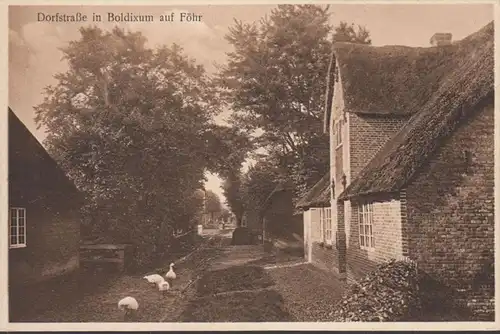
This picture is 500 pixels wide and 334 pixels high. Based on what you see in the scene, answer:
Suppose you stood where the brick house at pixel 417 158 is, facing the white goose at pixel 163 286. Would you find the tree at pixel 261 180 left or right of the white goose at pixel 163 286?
right
